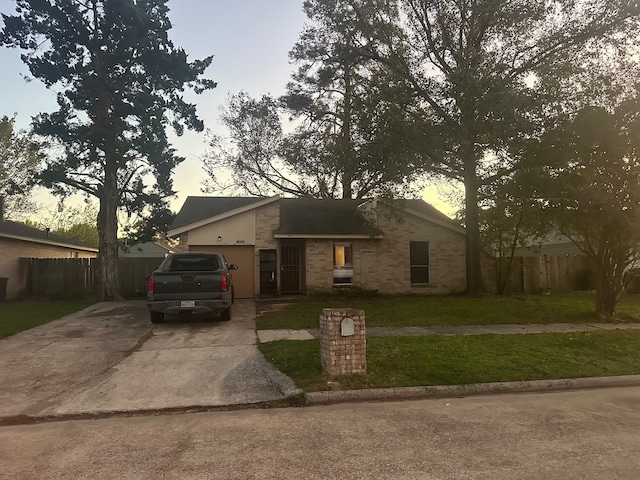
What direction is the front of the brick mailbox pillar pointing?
toward the camera

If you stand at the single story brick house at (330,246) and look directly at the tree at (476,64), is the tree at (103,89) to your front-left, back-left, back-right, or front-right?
back-right

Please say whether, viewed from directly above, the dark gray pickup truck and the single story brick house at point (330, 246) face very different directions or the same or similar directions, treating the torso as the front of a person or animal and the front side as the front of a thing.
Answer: very different directions

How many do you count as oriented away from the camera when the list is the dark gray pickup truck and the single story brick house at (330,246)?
1

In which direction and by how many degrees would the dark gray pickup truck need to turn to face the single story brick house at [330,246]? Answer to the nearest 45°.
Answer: approximately 45° to its right

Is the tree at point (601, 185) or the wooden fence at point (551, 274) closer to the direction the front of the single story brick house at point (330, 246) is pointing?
the tree

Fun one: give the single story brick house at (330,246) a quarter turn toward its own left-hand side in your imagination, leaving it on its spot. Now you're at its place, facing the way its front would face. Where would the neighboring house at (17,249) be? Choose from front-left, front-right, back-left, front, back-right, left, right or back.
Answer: back

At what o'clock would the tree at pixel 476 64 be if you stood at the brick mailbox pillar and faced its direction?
The tree is roughly at 7 o'clock from the brick mailbox pillar.

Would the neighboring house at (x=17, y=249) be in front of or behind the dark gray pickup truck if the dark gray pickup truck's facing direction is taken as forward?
in front

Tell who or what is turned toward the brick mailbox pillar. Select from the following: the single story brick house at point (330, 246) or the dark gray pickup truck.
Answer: the single story brick house

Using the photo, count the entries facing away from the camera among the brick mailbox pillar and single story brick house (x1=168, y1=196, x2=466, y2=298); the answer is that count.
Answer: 0

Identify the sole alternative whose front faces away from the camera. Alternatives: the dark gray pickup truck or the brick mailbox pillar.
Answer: the dark gray pickup truck

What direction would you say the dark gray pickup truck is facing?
away from the camera

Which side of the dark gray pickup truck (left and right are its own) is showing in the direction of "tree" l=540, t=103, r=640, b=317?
right

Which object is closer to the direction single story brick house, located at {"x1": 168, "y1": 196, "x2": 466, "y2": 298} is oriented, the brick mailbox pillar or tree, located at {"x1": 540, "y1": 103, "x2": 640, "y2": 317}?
the brick mailbox pillar

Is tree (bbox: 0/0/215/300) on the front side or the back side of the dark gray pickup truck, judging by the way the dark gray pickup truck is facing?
on the front side

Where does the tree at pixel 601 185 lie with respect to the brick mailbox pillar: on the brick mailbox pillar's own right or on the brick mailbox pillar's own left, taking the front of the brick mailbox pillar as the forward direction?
on the brick mailbox pillar's own left

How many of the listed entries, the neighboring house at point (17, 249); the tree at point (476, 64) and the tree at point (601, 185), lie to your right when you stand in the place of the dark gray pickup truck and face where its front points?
2
